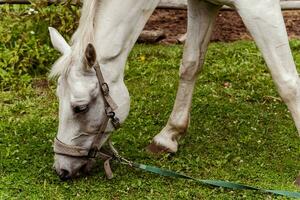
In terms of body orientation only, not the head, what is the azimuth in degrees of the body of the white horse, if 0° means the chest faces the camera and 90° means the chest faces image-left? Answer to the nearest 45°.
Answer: approximately 90°
